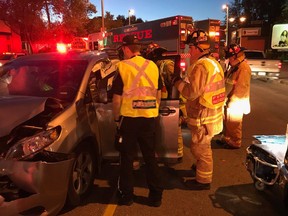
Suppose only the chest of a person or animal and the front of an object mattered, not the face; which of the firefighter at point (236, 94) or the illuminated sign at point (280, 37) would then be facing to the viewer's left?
the firefighter

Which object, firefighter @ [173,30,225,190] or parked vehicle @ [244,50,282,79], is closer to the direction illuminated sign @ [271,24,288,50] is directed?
the firefighter

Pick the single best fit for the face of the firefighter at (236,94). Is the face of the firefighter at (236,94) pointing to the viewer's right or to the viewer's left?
to the viewer's left

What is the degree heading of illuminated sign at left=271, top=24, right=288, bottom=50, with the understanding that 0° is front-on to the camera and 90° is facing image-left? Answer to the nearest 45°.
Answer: approximately 0°

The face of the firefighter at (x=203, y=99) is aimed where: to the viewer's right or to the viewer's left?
to the viewer's left

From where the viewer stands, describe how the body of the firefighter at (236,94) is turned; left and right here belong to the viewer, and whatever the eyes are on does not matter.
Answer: facing to the left of the viewer

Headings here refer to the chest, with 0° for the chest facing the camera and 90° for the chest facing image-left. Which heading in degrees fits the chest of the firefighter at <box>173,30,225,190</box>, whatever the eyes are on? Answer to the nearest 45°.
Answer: approximately 90°
